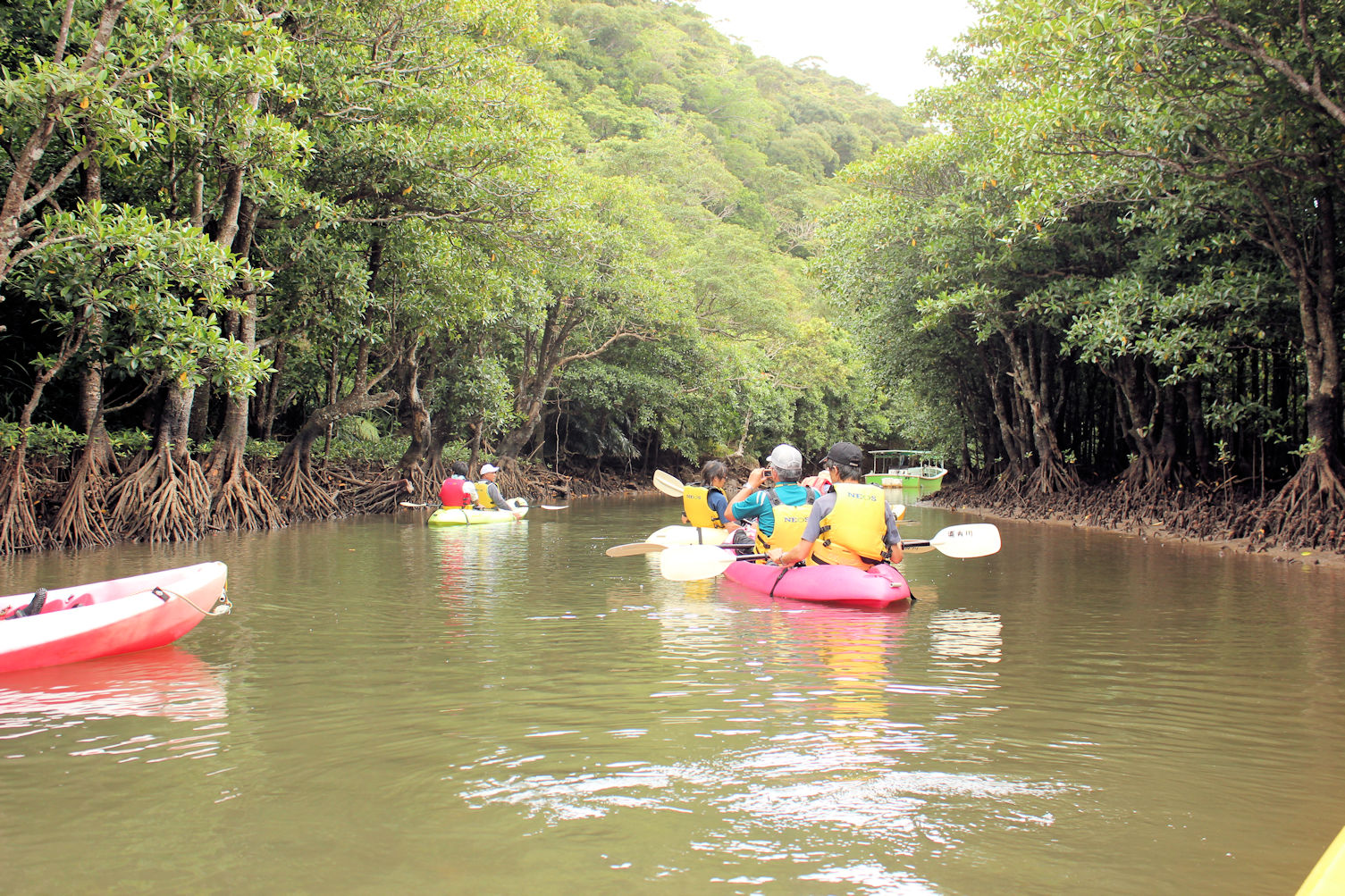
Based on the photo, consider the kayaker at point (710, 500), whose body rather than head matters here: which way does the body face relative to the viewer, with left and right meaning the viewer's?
facing away from the viewer and to the right of the viewer

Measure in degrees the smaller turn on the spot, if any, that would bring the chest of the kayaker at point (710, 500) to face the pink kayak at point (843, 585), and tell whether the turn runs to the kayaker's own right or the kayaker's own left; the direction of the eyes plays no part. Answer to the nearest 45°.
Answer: approximately 135° to the kayaker's own right

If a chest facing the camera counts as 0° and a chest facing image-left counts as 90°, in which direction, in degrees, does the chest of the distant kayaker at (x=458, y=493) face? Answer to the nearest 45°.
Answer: approximately 225°

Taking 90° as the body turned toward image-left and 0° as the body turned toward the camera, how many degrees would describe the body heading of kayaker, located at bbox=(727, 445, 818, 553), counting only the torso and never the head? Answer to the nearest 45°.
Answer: approximately 135°

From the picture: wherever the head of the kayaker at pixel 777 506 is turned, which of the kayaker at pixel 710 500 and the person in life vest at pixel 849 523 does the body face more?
the kayaker

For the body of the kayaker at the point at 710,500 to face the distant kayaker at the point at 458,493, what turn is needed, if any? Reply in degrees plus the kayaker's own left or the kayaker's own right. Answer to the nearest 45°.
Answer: approximately 90° to the kayaker's own left

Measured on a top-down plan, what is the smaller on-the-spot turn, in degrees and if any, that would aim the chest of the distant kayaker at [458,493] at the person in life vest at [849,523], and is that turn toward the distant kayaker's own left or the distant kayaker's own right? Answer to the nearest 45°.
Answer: approximately 135° to the distant kayaker's own right

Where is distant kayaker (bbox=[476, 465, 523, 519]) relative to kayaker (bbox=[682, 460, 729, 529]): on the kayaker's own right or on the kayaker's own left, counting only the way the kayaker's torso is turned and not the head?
on the kayaker's own left
